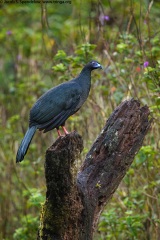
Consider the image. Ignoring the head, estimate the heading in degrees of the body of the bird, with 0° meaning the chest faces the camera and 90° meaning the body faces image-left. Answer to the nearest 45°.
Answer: approximately 270°
